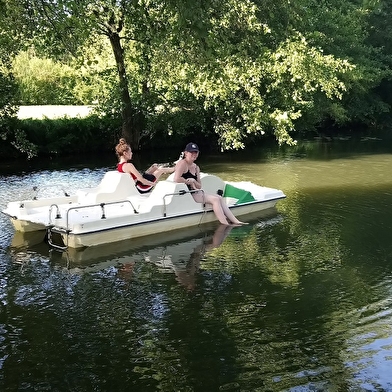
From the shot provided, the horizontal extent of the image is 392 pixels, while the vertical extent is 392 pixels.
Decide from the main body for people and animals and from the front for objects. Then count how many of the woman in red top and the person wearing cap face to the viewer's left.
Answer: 0

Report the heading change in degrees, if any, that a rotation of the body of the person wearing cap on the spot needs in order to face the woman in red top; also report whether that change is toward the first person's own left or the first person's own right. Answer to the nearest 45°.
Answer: approximately 135° to the first person's own right

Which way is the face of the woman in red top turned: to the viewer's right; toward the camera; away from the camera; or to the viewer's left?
to the viewer's right

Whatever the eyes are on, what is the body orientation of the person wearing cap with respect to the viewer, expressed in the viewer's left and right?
facing the viewer and to the right of the viewer

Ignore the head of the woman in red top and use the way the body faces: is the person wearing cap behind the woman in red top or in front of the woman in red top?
in front

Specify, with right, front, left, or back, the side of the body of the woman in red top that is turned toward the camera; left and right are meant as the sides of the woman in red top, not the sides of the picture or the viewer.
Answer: right
